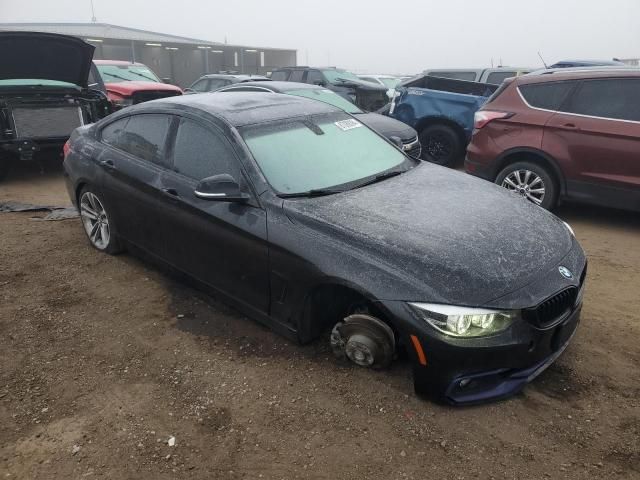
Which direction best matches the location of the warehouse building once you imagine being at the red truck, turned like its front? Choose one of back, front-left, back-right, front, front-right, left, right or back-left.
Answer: back-left

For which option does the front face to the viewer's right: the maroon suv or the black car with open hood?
the maroon suv

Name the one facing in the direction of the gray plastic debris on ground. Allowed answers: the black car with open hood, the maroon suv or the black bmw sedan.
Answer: the black car with open hood

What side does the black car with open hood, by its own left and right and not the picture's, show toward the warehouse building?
back

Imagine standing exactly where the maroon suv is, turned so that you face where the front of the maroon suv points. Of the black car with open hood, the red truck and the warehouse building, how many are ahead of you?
0

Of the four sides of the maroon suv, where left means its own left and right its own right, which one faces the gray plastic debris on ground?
back

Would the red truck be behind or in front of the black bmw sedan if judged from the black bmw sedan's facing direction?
behind

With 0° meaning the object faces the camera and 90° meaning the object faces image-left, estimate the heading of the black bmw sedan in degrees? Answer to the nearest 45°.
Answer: approximately 315°

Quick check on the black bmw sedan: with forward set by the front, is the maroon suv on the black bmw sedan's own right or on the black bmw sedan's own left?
on the black bmw sedan's own left

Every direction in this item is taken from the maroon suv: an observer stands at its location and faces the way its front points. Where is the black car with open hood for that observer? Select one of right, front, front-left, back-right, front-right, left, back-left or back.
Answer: back

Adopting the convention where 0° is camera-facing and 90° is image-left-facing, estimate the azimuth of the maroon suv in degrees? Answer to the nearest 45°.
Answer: approximately 270°

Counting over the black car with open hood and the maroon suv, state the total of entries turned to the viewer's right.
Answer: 1

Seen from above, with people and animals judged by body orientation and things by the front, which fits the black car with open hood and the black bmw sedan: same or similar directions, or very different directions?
same or similar directions

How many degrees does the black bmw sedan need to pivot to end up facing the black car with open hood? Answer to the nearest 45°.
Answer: approximately 180°

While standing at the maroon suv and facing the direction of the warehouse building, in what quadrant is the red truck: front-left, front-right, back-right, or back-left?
front-left

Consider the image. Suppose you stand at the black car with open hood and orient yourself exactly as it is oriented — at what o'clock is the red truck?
The red truck is roughly at 7 o'clock from the black car with open hood.

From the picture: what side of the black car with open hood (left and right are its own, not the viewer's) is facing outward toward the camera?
front
